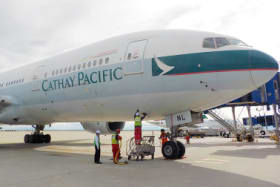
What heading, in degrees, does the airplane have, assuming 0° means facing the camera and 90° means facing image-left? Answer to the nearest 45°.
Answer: approximately 315°
